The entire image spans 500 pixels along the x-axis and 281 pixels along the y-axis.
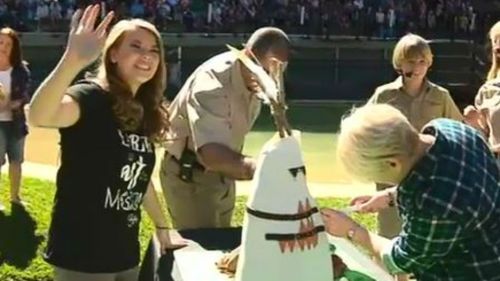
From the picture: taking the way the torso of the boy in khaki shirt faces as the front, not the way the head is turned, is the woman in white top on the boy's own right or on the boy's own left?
on the boy's own right

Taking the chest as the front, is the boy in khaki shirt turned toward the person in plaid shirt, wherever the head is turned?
yes

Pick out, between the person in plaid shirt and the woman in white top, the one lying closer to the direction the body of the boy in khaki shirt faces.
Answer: the person in plaid shirt

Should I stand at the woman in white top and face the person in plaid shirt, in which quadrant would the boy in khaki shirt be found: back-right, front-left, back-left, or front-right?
front-left

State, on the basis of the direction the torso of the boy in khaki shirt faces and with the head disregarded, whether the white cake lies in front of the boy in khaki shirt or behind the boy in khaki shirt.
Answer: in front

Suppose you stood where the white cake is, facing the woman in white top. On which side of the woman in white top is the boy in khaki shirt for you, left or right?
right

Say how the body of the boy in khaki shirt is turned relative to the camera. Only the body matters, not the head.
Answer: toward the camera

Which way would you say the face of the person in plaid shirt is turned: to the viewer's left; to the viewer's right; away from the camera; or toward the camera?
to the viewer's left

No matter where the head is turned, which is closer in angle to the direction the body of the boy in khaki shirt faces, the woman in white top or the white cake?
the white cake

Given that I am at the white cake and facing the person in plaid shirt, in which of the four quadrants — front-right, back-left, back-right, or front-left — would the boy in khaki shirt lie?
front-left
